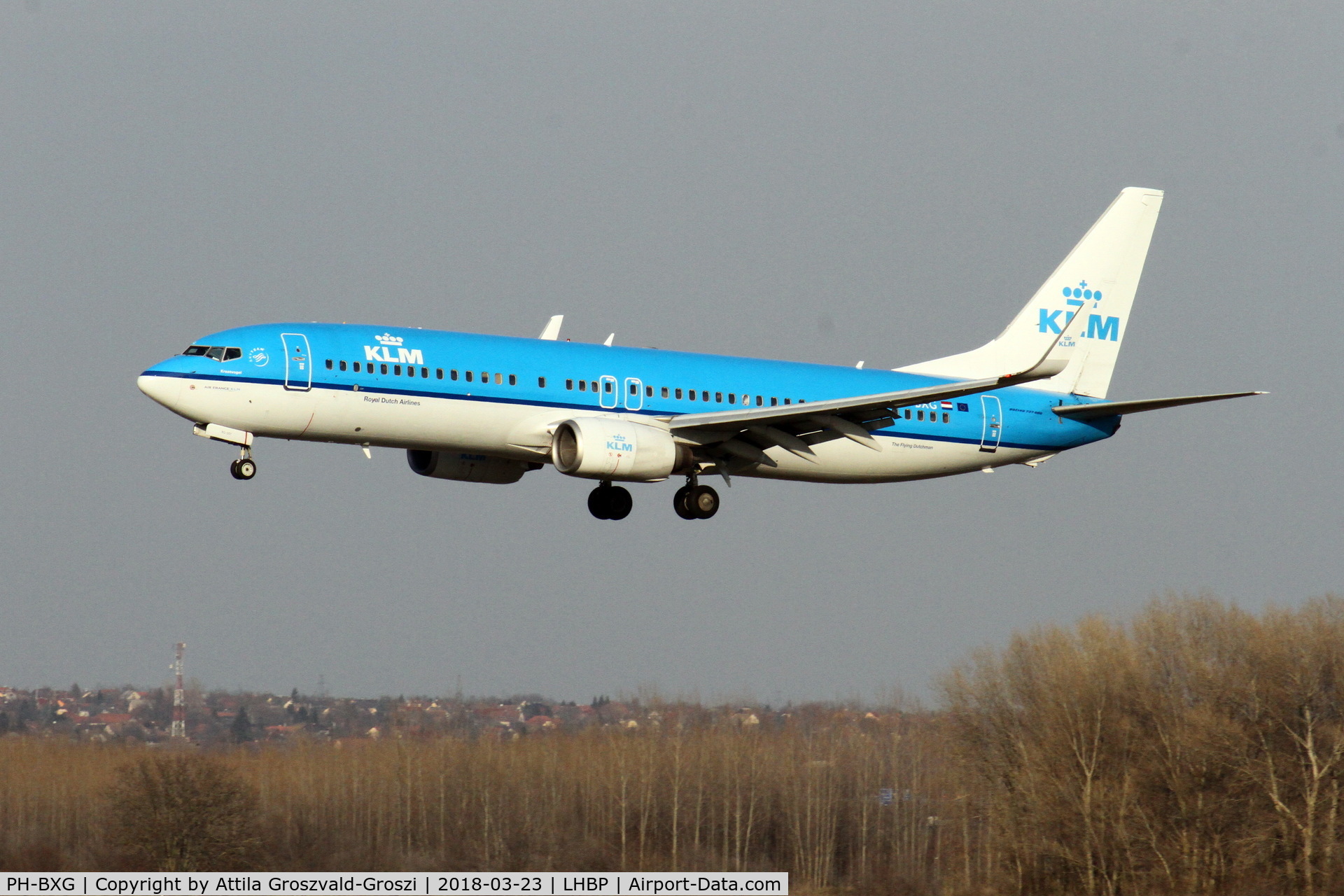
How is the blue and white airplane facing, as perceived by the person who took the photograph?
facing the viewer and to the left of the viewer
